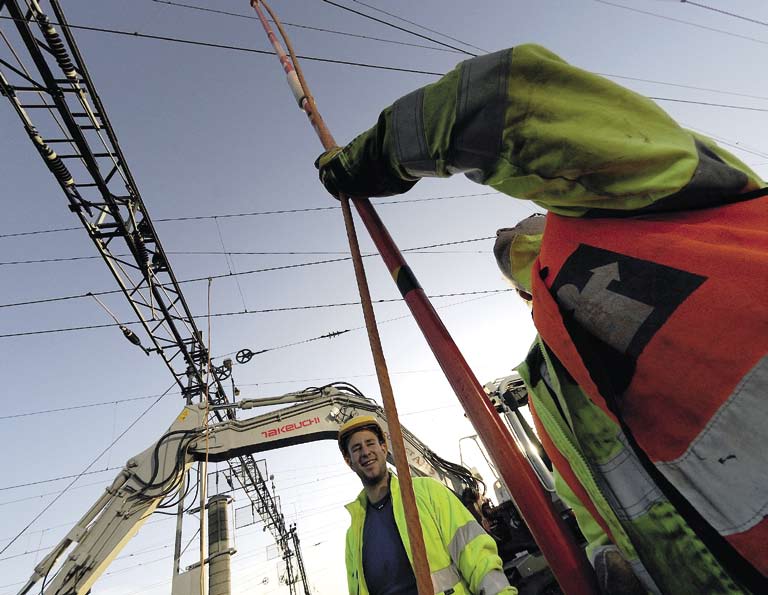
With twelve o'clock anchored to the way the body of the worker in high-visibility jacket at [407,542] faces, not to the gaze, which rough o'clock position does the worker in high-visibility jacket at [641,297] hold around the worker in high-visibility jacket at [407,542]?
the worker in high-visibility jacket at [641,297] is roughly at 10 o'clock from the worker in high-visibility jacket at [407,542].

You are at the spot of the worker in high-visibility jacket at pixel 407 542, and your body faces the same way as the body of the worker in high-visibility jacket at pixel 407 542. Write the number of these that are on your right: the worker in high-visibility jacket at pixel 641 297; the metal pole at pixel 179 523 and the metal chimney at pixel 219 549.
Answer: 2

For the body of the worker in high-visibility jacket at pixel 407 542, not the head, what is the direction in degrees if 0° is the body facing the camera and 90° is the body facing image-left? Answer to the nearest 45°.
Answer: approximately 45°

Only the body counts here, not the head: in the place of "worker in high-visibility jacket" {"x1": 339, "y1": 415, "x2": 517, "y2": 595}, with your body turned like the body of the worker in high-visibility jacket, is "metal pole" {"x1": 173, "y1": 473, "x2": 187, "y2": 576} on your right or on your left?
on your right
